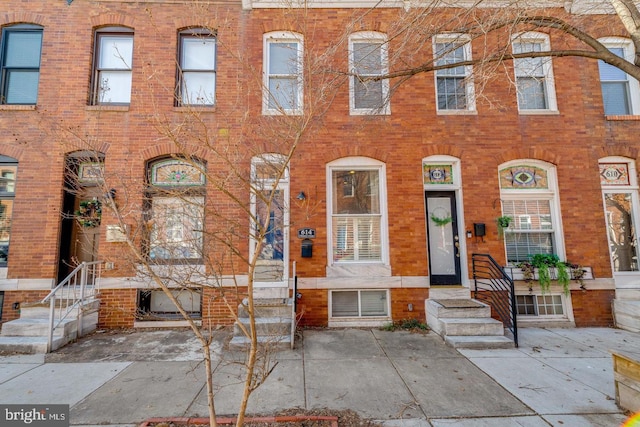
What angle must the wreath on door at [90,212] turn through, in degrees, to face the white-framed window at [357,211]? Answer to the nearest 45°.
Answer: approximately 45° to its left

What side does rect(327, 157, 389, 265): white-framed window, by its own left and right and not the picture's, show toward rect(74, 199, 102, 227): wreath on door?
right

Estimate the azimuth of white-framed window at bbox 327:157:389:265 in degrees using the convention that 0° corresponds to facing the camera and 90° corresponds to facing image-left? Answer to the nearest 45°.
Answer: approximately 0°

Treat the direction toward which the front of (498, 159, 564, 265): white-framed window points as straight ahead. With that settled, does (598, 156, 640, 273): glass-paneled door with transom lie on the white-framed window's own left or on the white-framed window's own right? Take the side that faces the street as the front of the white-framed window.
on the white-framed window's own left

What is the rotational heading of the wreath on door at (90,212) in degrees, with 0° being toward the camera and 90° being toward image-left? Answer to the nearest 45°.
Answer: approximately 0°

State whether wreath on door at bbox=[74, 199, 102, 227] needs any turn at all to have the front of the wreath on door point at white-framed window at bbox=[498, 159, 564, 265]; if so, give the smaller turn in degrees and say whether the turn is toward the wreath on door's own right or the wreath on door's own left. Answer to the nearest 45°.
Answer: approximately 45° to the wreath on door's own left
